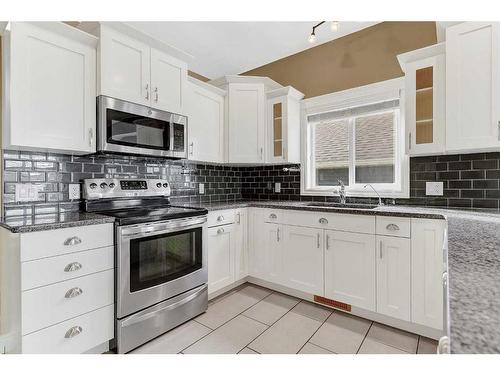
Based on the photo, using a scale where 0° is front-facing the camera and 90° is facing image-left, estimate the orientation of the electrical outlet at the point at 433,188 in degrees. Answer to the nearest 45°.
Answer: approximately 0°

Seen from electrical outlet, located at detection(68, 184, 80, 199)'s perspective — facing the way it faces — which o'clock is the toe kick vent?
The toe kick vent is roughly at 10 o'clock from the electrical outlet.

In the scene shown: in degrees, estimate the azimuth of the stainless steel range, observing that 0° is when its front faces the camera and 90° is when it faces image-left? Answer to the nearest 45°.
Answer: approximately 315°

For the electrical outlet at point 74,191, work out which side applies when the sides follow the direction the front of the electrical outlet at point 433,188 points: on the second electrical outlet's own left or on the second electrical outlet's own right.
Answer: on the second electrical outlet's own right

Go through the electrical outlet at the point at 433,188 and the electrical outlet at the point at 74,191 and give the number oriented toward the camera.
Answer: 2

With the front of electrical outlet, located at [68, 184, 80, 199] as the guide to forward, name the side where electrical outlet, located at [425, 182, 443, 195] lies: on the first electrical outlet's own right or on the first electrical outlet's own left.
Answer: on the first electrical outlet's own left

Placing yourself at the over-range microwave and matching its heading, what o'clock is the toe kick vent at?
The toe kick vent is roughly at 11 o'clock from the over-range microwave.
